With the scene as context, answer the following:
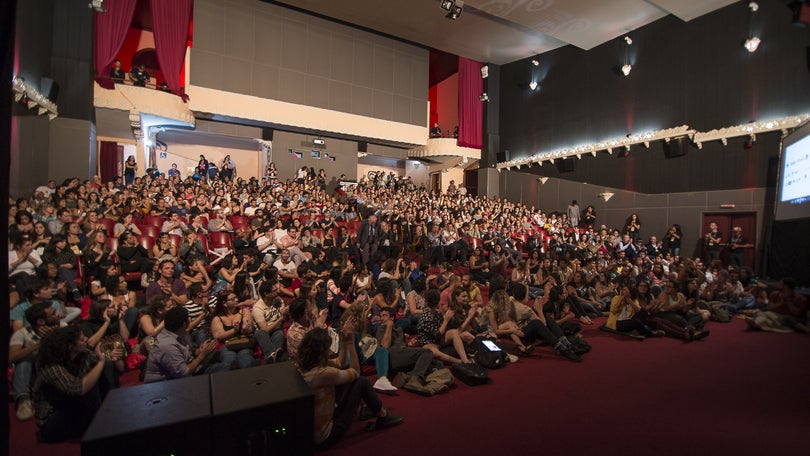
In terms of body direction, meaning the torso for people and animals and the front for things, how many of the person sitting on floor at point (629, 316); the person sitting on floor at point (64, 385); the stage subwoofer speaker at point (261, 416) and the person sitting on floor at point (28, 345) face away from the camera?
1

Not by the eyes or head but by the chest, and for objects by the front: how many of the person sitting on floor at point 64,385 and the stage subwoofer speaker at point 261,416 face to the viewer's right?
1

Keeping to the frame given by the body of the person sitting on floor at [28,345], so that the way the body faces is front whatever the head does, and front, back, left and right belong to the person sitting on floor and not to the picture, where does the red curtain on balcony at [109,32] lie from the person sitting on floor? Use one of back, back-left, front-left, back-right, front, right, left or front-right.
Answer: back-left

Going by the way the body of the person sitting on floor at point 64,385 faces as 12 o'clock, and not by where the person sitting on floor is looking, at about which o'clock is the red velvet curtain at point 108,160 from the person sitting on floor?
The red velvet curtain is roughly at 9 o'clock from the person sitting on floor.

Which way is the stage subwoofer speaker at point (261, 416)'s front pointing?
away from the camera

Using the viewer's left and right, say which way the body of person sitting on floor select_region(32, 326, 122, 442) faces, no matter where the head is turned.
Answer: facing to the right of the viewer

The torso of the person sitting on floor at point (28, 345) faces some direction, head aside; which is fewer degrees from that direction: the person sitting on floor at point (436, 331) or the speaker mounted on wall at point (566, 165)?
the person sitting on floor

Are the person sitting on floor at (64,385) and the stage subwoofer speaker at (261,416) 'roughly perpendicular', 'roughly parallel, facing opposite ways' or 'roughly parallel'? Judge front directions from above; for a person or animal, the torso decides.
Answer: roughly perpendicular

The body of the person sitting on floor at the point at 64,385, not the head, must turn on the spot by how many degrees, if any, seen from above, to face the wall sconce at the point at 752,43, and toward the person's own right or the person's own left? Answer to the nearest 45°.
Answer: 0° — they already face it

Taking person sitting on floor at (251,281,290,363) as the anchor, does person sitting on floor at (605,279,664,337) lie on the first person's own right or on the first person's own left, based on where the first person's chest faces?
on the first person's own left

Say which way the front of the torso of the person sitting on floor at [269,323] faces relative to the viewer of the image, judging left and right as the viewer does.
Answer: facing the viewer and to the right of the viewer

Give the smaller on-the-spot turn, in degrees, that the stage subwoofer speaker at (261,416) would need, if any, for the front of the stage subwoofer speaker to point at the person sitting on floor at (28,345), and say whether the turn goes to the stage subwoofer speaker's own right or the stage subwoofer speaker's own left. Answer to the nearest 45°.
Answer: approximately 45° to the stage subwoofer speaker's own left

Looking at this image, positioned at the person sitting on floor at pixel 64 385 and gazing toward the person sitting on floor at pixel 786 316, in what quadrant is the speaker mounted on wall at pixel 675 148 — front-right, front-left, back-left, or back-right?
front-left

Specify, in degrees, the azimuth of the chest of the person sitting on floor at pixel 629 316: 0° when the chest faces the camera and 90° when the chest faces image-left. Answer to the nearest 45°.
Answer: approximately 315°
